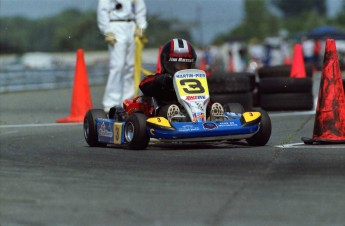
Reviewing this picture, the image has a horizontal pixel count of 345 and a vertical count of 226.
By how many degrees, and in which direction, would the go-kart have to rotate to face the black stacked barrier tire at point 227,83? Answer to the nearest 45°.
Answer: approximately 135° to its left

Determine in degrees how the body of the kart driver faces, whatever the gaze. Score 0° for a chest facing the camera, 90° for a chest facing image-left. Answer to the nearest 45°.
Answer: approximately 315°

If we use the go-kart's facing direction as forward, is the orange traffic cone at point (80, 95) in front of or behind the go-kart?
behind

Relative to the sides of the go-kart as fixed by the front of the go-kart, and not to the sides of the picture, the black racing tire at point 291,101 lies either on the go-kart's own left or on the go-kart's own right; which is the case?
on the go-kart's own left

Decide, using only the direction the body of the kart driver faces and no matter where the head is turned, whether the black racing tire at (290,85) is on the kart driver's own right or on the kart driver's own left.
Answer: on the kart driver's own left
